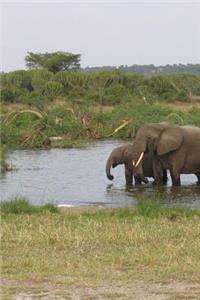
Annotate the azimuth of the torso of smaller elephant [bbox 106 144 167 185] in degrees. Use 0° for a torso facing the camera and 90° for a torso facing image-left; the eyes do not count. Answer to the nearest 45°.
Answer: approximately 90°

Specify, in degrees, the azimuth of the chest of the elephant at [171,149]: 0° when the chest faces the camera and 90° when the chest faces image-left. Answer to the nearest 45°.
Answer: approximately 90°

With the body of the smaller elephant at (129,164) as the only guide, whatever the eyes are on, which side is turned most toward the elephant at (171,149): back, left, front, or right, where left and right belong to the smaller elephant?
back

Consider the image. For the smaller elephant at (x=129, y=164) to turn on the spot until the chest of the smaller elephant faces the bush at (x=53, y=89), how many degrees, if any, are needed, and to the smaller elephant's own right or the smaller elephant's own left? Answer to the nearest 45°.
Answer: approximately 90° to the smaller elephant's own right

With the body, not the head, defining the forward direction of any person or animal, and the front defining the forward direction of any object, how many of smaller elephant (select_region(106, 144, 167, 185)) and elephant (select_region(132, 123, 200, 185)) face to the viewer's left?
2

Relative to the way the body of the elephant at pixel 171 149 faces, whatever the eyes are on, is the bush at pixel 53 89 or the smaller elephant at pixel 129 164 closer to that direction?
the smaller elephant

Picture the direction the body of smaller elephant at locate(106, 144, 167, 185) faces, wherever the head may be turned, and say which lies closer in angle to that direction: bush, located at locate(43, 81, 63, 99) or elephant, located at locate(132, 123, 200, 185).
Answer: the bush

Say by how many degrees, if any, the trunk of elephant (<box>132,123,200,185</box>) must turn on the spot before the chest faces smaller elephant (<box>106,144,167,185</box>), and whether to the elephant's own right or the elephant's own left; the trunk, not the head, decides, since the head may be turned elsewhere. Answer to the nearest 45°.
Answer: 0° — it already faces it

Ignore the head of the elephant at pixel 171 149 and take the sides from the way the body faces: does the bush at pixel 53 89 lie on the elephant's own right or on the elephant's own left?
on the elephant's own right
